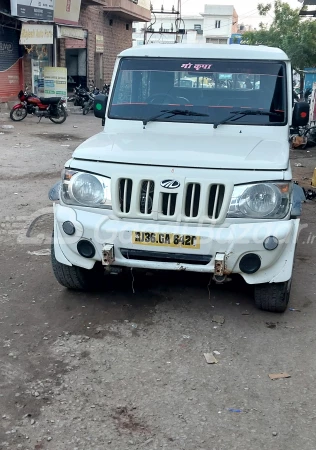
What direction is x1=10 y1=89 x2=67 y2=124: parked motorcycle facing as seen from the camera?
to the viewer's left

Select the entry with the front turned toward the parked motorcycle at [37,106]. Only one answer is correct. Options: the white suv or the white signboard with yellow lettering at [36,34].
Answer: the white signboard with yellow lettering

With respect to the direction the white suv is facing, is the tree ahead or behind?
behind

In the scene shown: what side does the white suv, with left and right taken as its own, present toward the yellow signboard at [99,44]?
back

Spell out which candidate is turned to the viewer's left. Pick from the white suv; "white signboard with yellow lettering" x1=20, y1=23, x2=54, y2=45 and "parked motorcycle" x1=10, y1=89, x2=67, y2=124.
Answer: the parked motorcycle

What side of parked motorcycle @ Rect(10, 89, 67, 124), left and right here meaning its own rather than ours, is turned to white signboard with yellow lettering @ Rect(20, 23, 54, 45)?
right

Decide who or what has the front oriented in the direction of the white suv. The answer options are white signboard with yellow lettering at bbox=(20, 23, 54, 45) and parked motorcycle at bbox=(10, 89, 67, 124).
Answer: the white signboard with yellow lettering

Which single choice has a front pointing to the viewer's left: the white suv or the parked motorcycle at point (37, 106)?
the parked motorcycle

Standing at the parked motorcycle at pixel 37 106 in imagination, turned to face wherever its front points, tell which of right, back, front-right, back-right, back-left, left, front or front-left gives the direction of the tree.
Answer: back-right

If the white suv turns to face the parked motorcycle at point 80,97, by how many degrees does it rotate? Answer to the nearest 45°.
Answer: approximately 180°

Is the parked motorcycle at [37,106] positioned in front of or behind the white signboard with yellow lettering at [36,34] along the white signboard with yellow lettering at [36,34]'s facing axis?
in front

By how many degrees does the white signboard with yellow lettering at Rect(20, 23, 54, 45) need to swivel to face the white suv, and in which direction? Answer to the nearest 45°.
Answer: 0° — it already faces it
